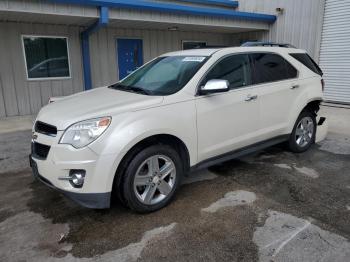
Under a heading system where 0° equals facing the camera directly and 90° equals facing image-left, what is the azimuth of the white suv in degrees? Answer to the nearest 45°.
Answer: approximately 45°

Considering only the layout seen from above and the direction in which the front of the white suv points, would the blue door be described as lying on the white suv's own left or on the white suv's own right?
on the white suv's own right
